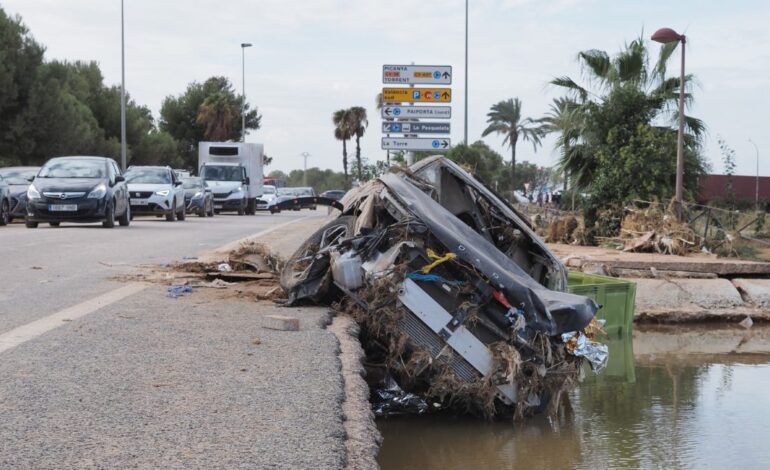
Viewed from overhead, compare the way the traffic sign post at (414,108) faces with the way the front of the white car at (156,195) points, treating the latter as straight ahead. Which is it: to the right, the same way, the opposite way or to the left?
the same way

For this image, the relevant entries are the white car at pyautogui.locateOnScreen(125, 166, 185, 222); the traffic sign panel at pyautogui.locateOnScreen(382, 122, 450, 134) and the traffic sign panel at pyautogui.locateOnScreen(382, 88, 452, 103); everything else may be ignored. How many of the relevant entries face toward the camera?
3

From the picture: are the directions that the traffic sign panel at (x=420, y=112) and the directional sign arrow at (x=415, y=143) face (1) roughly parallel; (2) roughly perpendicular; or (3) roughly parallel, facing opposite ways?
roughly parallel

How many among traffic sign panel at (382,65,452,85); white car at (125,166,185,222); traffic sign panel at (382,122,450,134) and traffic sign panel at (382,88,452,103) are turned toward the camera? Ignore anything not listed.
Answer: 4

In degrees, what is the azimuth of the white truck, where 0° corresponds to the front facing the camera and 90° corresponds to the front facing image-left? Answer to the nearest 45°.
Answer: approximately 0°

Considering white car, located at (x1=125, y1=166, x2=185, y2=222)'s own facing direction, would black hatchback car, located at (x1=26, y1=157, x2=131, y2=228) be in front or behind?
in front

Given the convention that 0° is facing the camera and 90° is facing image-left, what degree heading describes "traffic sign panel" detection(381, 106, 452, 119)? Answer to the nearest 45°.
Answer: approximately 0°

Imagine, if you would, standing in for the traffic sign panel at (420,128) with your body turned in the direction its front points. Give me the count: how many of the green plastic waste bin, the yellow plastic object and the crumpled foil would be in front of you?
3

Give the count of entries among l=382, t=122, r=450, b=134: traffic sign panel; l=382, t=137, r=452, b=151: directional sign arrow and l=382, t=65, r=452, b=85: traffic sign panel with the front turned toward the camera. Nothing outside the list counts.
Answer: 3

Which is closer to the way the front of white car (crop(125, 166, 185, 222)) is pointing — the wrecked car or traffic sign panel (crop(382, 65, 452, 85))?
the wrecked car

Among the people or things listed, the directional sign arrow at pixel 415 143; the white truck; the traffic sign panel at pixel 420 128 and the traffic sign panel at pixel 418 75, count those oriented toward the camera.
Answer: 4

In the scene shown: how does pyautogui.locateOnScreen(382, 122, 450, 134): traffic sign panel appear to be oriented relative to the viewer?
toward the camera

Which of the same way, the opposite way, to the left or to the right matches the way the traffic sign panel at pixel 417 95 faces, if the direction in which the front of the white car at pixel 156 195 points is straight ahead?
the same way

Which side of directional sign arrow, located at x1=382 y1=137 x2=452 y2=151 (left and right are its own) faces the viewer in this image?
front
